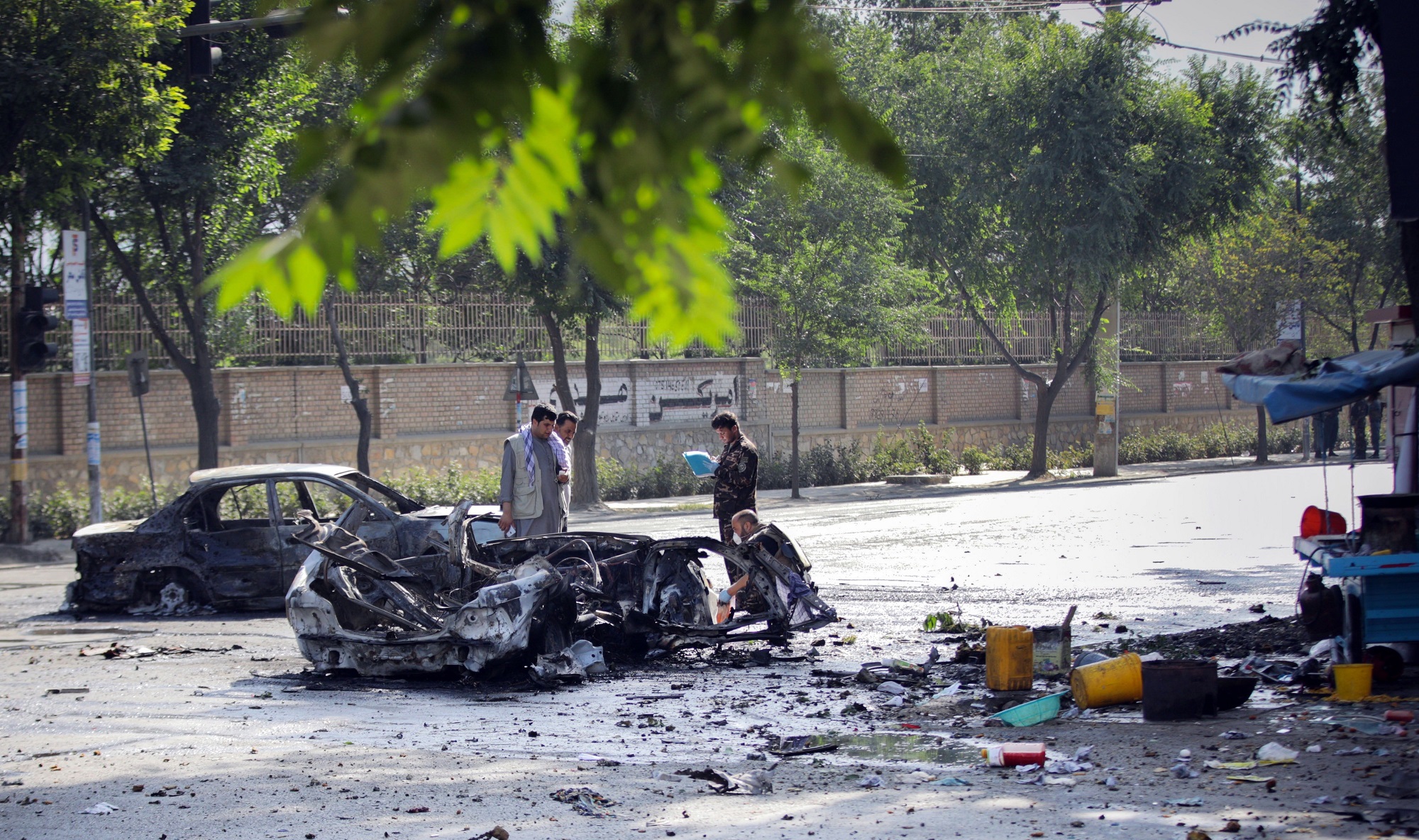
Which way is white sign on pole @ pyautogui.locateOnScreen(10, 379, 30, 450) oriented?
toward the camera

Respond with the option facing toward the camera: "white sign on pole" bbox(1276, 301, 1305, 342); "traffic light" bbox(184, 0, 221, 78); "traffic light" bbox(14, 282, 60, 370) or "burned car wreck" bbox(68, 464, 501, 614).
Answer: the white sign on pole

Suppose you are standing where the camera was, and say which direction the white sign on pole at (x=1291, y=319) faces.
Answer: facing the viewer

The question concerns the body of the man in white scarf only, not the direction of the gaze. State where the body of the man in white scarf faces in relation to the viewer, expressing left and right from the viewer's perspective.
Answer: facing the viewer and to the right of the viewer

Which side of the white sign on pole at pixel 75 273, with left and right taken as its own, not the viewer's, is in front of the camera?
front

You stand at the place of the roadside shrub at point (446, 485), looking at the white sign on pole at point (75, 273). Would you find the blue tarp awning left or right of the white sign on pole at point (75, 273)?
left

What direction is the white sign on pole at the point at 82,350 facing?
toward the camera

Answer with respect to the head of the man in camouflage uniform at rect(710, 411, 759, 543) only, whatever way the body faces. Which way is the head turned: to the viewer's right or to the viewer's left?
to the viewer's left

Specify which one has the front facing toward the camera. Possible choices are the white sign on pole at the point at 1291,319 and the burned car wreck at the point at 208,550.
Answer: the white sign on pole

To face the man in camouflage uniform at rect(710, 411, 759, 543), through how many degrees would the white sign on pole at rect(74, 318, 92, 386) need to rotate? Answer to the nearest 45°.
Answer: approximately 45° to its left
